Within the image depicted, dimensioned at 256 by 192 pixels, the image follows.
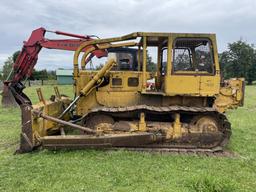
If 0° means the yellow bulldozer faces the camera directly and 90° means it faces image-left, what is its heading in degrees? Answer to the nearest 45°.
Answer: approximately 90°

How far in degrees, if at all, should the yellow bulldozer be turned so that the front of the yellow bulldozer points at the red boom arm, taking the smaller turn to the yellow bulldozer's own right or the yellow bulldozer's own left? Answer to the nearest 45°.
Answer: approximately 45° to the yellow bulldozer's own right
